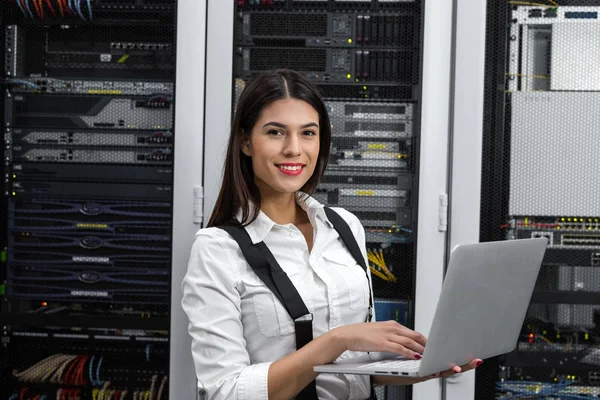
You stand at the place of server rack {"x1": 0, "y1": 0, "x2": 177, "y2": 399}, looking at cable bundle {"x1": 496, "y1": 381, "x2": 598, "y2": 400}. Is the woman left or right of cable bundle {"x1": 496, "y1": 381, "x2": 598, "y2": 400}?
right

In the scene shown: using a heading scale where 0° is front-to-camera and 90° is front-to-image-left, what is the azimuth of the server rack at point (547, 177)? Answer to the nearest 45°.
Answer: approximately 0°

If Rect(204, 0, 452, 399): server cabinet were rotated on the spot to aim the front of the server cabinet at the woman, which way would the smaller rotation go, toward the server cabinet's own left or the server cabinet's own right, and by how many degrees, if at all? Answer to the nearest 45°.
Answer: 0° — it already faces them

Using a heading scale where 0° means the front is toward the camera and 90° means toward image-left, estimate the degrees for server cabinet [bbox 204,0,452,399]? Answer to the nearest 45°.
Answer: approximately 0°

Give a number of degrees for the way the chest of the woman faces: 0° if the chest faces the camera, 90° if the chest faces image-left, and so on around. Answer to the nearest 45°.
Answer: approximately 315°
